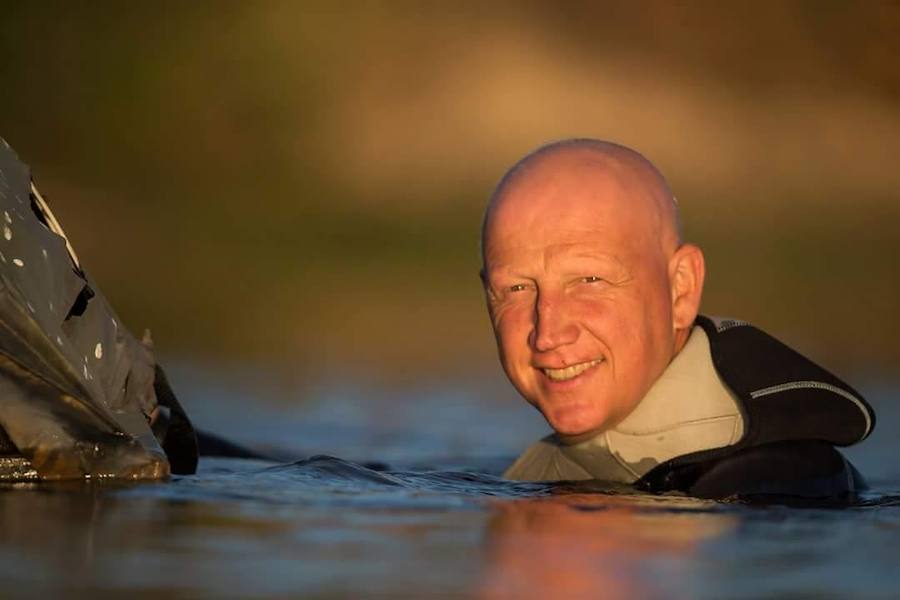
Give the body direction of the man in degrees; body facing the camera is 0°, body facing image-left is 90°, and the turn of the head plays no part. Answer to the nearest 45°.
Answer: approximately 45°

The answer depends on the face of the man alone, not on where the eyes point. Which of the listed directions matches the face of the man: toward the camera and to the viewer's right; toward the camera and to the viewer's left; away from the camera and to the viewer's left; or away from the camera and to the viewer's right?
toward the camera and to the viewer's left

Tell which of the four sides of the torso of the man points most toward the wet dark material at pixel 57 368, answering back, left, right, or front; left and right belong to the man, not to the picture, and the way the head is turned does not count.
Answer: front
